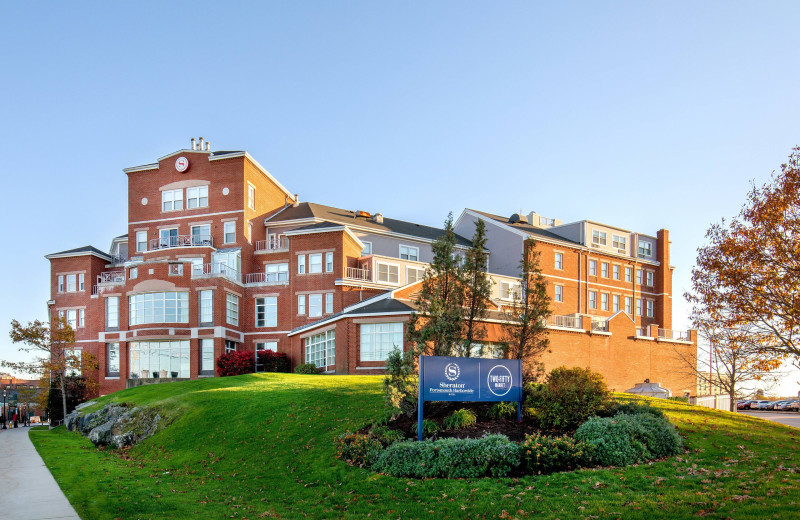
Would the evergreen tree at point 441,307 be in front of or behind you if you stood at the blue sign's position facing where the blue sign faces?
behind

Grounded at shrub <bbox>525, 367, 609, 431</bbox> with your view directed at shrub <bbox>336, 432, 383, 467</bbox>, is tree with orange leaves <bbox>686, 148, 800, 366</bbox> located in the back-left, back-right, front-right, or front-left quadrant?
back-right

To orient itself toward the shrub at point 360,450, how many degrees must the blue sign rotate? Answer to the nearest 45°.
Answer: approximately 90° to its right

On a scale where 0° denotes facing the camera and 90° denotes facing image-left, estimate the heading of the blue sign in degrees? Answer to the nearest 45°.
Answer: approximately 315°

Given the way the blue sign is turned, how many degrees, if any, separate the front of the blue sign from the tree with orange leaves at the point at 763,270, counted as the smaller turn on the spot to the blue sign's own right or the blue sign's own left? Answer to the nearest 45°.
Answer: approximately 90° to the blue sign's own left

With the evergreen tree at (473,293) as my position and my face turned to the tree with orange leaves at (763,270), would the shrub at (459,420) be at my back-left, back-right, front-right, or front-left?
back-right

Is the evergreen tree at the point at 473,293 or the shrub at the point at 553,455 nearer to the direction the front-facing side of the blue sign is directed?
the shrub

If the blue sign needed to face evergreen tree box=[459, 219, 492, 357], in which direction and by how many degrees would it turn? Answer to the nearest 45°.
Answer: approximately 135° to its left
